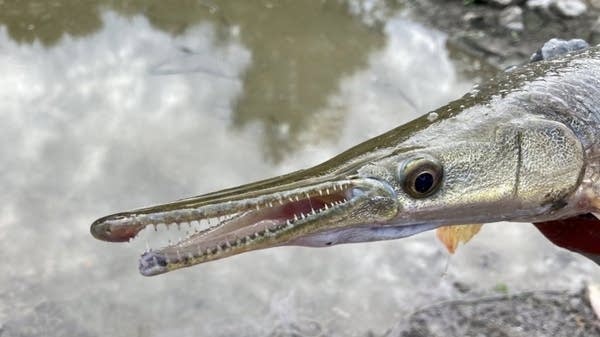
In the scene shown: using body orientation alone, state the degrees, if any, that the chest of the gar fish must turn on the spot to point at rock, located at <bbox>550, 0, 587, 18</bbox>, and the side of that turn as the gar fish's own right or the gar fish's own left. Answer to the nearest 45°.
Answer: approximately 135° to the gar fish's own right

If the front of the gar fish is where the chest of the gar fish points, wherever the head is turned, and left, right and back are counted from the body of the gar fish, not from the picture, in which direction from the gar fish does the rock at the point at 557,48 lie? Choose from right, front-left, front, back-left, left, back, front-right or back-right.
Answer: back-right

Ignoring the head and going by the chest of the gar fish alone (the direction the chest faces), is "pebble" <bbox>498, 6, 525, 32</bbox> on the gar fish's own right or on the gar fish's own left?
on the gar fish's own right

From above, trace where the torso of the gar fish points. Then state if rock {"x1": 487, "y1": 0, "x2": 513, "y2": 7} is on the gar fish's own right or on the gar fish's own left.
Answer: on the gar fish's own right

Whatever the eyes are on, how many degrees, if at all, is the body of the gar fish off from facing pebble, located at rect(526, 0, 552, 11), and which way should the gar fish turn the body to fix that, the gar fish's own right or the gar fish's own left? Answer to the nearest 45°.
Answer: approximately 135° to the gar fish's own right

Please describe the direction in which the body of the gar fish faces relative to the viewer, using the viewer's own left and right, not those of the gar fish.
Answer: facing to the left of the viewer
